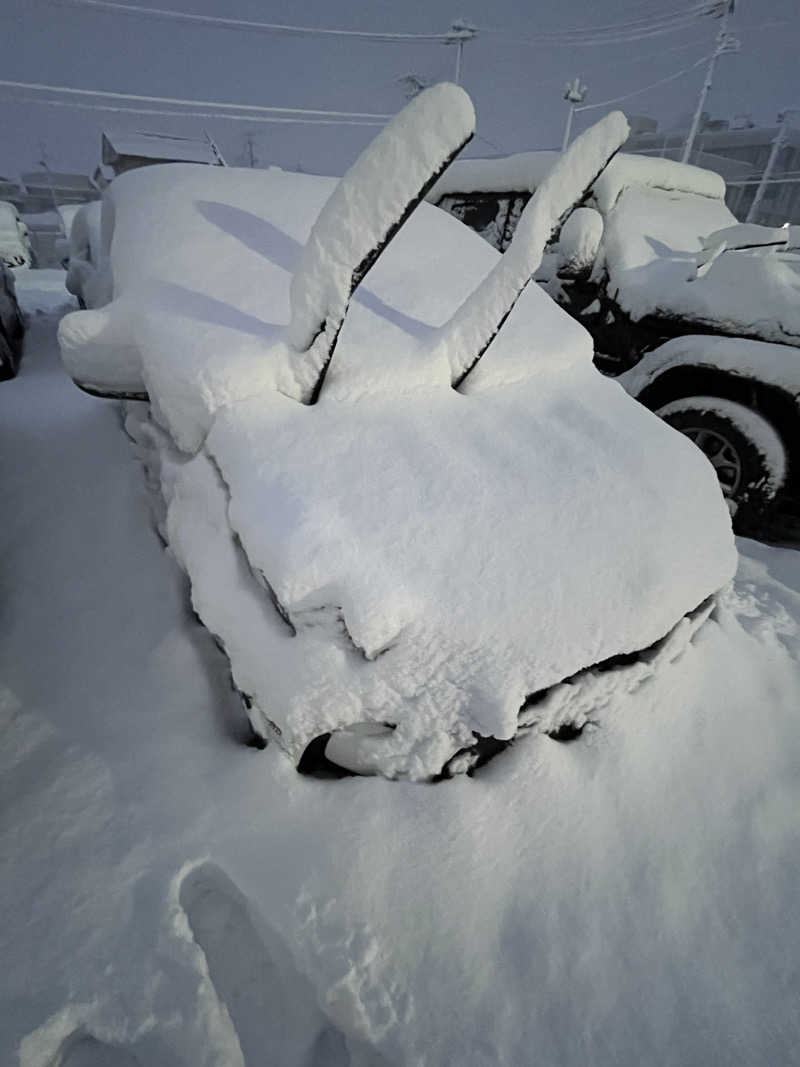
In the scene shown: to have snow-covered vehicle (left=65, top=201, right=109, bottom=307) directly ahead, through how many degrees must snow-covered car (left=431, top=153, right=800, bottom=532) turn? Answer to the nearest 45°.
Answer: approximately 135° to its right

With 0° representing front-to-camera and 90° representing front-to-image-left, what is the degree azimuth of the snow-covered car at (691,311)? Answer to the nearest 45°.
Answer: approximately 315°

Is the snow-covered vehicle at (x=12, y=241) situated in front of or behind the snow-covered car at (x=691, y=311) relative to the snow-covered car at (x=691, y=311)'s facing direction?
behind

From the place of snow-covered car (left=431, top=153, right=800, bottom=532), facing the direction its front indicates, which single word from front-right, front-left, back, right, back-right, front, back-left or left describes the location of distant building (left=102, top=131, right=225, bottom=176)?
back
